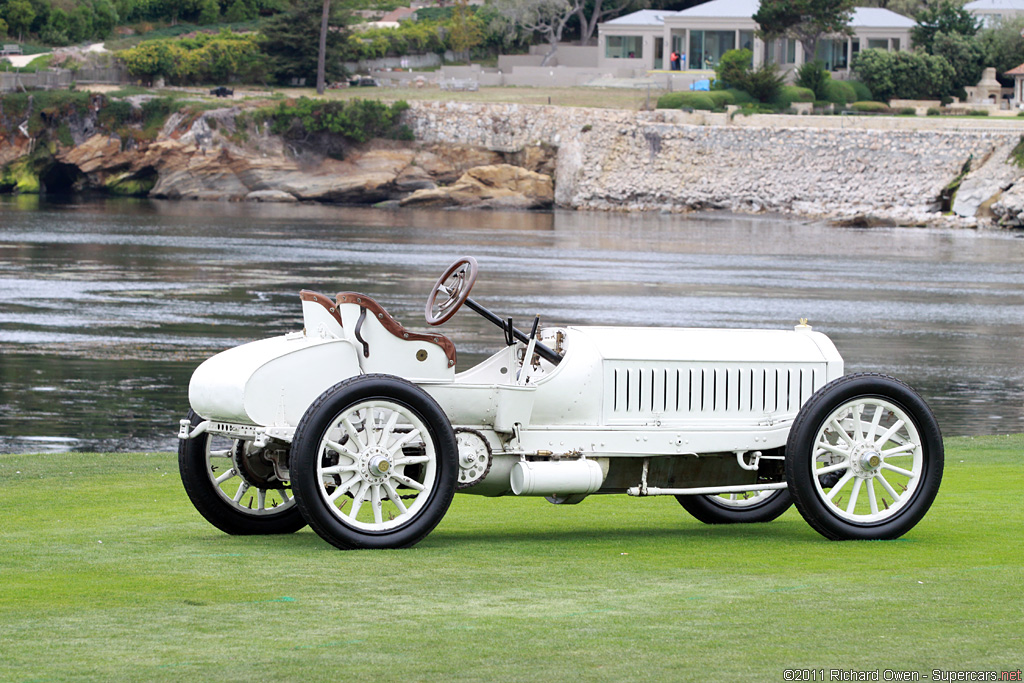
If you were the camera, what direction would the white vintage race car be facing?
facing away from the viewer and to the right of the viewer
